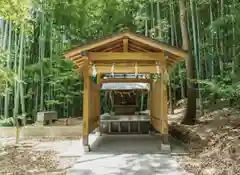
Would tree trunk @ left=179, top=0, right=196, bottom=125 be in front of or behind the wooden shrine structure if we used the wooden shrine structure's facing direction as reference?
behind

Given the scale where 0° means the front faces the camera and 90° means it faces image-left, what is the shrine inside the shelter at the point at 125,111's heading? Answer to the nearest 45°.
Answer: approximately 0°

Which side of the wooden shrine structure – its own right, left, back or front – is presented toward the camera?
front

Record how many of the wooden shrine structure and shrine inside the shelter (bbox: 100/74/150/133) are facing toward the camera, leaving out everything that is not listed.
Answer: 2

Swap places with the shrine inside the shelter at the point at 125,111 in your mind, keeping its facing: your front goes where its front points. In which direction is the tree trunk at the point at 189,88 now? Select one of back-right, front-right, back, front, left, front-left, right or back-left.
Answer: front-left

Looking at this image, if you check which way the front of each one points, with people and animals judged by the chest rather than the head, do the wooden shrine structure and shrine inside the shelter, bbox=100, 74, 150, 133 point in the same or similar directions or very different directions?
same or similar directions
